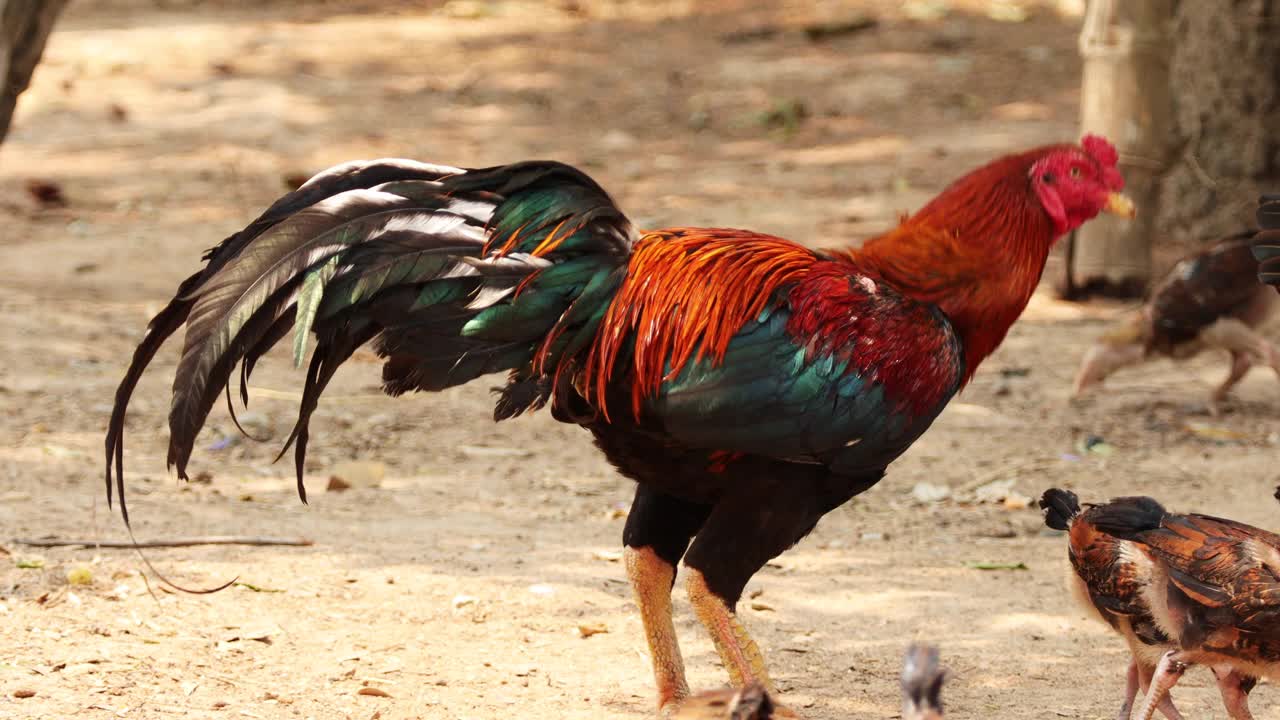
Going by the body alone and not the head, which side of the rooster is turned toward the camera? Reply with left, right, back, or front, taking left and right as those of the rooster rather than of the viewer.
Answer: right

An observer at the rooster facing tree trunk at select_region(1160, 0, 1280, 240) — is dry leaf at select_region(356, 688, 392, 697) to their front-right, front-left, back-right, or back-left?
back-left

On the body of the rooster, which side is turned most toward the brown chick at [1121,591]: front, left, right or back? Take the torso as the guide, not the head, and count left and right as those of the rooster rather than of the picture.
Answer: front

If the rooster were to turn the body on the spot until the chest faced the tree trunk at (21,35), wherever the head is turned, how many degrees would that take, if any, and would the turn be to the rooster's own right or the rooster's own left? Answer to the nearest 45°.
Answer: approximately 135° to the rooster's own left

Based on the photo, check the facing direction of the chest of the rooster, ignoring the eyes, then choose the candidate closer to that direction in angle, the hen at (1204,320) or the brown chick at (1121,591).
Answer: the brown chick

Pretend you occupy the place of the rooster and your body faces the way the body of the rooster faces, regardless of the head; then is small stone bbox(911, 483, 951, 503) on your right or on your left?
on your left

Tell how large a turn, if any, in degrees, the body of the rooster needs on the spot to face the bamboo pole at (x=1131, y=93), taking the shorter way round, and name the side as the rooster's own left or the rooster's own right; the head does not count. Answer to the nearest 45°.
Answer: approximately 45° to the rooster's own left

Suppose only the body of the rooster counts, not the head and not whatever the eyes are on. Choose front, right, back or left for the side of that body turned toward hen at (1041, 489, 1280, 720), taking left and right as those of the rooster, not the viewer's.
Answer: front
